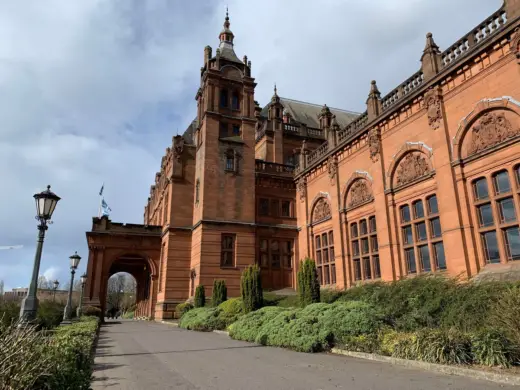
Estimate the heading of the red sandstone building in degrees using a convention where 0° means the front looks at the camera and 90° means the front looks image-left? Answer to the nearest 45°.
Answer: approximately 45°

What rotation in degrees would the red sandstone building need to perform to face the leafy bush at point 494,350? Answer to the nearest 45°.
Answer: approximately 45° to its left

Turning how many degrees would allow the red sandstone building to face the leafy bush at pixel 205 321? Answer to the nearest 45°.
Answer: approximately 45° to its right

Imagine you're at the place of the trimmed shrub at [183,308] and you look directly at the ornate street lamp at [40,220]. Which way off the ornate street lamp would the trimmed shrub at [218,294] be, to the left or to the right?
left

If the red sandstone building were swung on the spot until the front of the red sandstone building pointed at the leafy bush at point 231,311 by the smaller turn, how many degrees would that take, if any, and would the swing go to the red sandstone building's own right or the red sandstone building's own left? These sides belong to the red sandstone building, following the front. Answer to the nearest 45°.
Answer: approximately 45° to the red sandstone building's own right

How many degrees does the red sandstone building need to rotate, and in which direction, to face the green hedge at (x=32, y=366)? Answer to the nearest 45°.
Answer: approximately 45° to its left

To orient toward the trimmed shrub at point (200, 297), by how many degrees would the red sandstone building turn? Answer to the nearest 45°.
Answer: approximately 45° to its right
